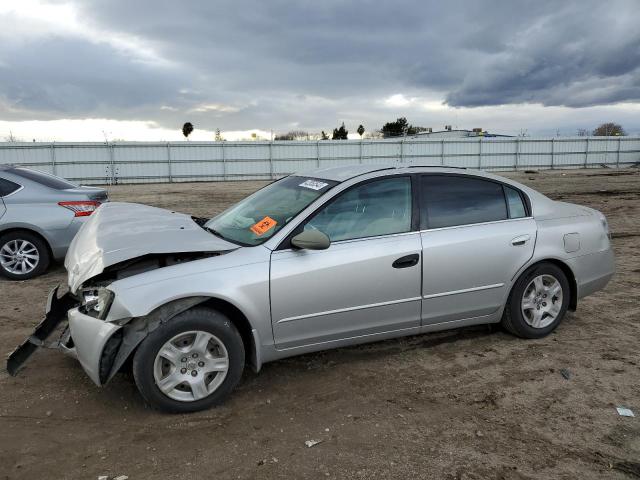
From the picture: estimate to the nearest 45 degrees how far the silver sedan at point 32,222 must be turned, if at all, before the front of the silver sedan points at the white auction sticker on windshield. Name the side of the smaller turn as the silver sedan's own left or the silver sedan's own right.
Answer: approximately 135° to the silver sedan's own left

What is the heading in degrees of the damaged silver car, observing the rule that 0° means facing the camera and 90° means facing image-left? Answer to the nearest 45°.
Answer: approximately 45°

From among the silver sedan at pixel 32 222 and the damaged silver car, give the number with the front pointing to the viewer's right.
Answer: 0

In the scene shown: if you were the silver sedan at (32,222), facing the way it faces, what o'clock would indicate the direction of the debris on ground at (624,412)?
The debris on ground is roughly at 8 o'clock from the silver sedan.

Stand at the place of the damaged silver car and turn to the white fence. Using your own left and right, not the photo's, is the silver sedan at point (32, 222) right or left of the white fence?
left

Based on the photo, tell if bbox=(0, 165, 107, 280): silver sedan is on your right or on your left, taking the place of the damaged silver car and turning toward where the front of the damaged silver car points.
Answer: on your right

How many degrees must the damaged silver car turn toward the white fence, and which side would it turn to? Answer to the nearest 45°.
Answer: approximately 135° to its right

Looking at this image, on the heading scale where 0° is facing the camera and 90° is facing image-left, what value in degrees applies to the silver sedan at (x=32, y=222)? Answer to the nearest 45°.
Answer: approximately 90°
